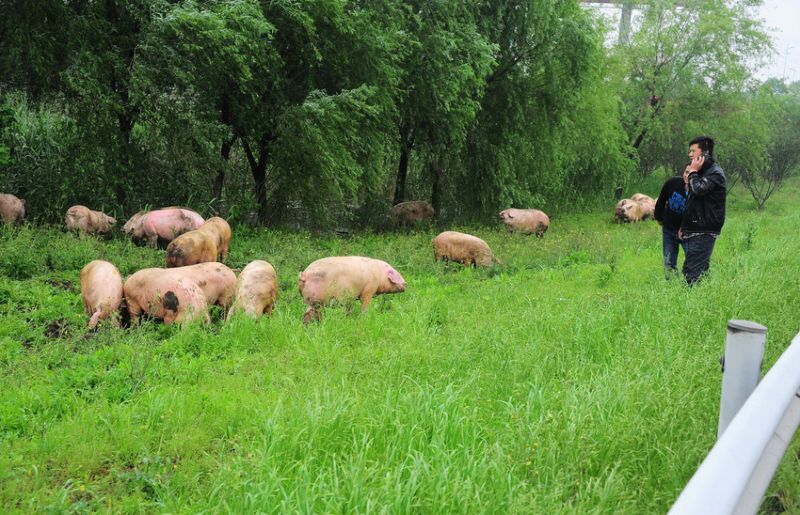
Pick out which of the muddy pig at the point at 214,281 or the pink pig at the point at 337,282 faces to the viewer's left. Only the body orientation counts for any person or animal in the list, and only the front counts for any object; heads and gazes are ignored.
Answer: the muddy pig

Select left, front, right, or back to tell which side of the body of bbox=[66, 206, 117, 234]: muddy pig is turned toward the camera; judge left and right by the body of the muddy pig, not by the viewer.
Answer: right

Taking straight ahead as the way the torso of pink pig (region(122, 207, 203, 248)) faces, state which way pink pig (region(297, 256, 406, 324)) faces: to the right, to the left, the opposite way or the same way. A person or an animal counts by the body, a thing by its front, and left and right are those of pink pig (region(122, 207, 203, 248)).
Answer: the opposite way

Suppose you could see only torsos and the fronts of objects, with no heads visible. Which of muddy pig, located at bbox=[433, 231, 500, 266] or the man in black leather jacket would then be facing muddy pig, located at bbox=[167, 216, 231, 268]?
the man in black leather jacket

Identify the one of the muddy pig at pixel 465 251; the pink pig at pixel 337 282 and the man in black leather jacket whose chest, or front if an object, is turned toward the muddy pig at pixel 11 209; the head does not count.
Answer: the man in black leather jacket

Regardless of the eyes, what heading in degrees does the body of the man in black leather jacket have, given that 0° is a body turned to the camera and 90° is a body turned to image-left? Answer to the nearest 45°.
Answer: approximately 90°

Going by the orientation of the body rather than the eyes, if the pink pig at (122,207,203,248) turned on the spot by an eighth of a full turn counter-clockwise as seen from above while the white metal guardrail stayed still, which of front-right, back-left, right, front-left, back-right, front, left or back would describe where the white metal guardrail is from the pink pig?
front-left

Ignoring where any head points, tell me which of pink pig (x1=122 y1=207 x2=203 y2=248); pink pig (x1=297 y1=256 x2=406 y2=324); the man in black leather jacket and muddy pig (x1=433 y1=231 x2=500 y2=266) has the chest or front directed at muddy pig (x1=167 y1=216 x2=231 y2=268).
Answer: the man in black leather jacket
